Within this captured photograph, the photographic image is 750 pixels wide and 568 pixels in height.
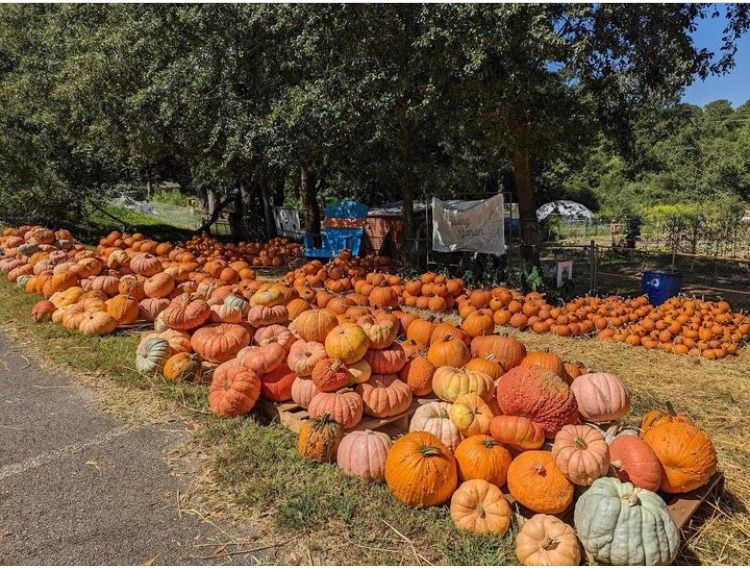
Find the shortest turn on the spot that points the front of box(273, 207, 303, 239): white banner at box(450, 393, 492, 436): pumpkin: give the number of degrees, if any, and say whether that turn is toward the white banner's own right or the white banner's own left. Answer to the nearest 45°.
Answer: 0° — it already faces it

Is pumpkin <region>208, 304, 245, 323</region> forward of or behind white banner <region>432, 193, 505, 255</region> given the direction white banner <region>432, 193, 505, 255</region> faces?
forward

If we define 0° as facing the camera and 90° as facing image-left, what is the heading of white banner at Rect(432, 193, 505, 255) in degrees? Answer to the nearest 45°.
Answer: approximately 0°

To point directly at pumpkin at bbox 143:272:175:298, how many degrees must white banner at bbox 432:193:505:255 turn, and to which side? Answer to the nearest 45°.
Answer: approximately 45° to its right

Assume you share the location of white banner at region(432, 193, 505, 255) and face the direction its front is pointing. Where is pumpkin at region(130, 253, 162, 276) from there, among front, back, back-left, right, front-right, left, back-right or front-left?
front-right

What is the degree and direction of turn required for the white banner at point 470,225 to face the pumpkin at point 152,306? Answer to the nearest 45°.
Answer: approximately 45° to its right

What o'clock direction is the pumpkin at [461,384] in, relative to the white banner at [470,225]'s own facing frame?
The pumpkin is roughly at 12 o'clock from the white banner.

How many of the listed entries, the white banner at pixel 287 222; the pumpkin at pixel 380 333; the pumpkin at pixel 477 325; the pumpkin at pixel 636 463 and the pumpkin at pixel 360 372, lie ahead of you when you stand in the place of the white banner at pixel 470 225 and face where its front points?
4

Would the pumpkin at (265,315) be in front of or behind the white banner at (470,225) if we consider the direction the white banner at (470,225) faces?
in front

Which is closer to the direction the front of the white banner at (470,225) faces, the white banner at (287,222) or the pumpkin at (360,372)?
the pumpkin

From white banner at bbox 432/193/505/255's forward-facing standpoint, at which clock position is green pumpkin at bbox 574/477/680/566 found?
The green pumpkin is roughly at 12 o'clock from the white banner.

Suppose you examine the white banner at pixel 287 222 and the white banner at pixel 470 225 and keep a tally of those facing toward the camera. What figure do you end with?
2
